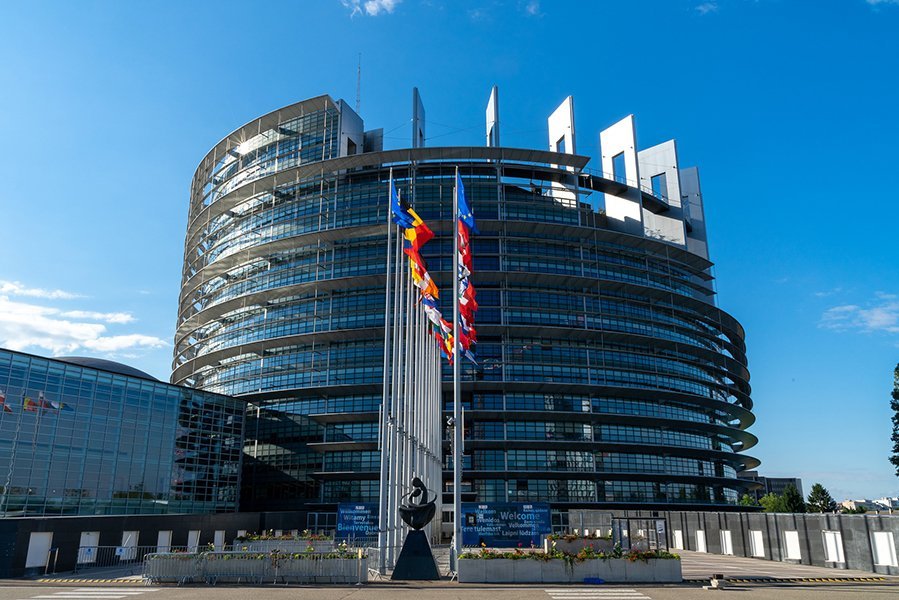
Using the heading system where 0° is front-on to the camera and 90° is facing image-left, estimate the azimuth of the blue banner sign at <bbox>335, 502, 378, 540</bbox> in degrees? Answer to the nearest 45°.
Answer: approximately 0°

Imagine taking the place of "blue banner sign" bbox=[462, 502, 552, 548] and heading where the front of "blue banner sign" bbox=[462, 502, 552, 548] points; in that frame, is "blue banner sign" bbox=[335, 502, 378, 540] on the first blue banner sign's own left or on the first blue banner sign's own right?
on the first blue banner sign's own right

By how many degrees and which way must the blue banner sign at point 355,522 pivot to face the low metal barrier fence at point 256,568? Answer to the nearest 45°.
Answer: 0° — it already faces it

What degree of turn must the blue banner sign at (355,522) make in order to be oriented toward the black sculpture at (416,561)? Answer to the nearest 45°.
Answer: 0° — it already faces it

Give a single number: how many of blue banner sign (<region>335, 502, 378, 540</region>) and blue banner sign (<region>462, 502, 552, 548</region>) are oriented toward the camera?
2

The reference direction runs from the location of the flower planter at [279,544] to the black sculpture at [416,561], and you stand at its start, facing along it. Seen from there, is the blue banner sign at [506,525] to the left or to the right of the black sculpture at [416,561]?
left

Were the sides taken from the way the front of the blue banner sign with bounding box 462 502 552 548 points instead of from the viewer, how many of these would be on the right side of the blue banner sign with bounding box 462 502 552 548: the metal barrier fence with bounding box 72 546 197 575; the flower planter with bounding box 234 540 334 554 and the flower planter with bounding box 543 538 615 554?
2

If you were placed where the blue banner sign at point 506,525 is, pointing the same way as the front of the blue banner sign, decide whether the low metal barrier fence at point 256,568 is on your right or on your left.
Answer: on your right
